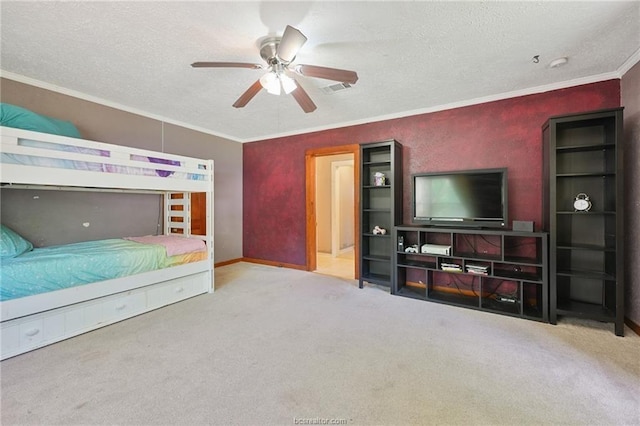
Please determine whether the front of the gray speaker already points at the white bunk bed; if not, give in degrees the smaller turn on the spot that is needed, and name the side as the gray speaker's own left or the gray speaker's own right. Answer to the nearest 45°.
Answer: approximately 45° to the gray speaker's own right

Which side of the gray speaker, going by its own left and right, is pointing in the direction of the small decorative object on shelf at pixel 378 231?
right

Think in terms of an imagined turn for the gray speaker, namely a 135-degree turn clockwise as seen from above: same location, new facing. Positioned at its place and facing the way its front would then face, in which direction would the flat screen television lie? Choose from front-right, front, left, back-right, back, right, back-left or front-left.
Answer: front-left

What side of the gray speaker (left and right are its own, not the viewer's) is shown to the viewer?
front

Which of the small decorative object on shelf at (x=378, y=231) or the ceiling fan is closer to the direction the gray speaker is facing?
the ceiling fan

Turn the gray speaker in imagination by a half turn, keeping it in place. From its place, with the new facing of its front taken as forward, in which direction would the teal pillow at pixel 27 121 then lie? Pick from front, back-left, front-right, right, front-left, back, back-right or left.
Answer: back-left

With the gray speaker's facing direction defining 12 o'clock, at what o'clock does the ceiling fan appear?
The ceiling fan is roughly at 1 o'clock from the gray speaker.

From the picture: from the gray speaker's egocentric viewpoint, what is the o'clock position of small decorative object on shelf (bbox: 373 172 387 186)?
The small decorative object on shelf is roughly at 3 o'clock from the gray speaker.

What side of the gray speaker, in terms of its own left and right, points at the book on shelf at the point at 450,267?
right
